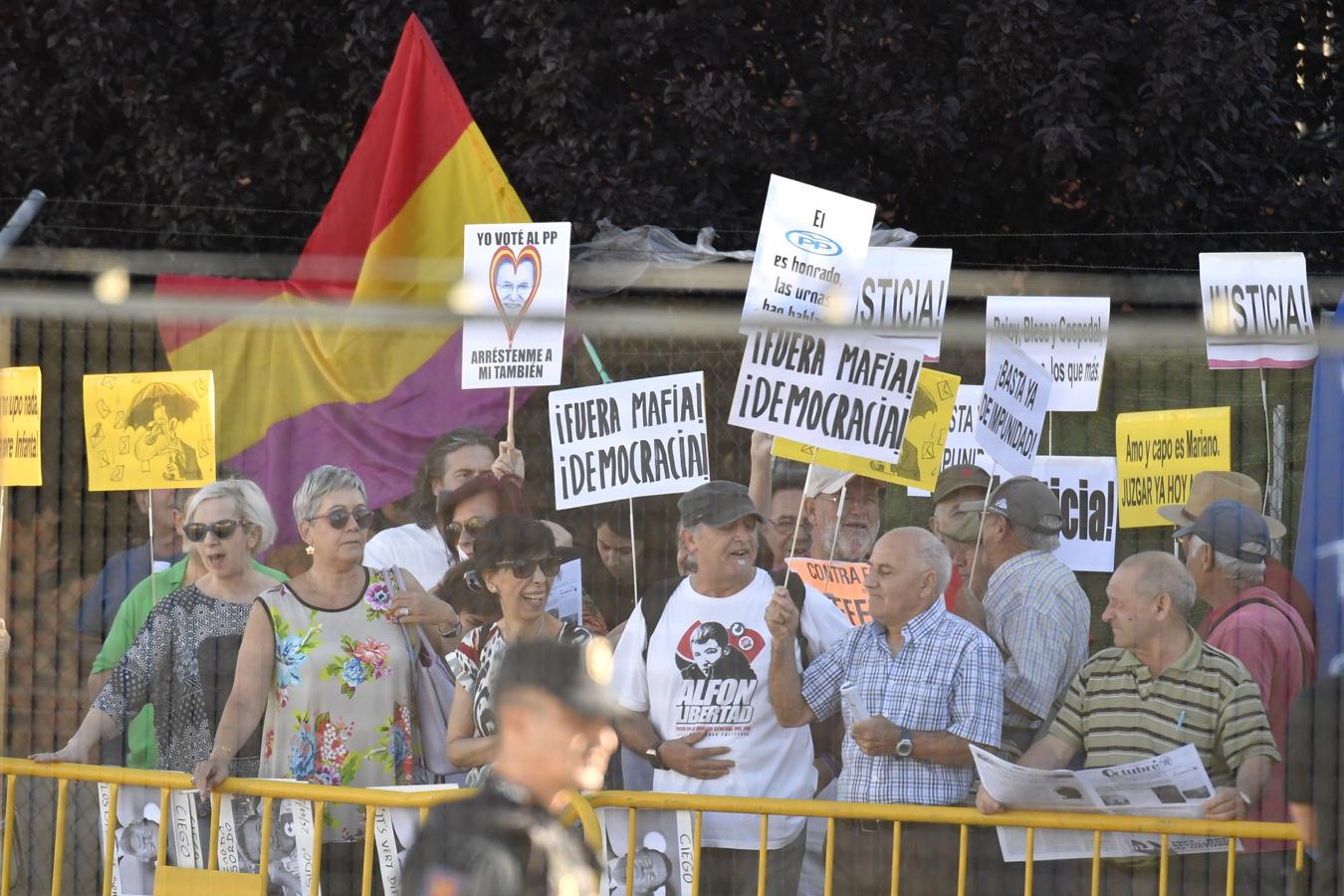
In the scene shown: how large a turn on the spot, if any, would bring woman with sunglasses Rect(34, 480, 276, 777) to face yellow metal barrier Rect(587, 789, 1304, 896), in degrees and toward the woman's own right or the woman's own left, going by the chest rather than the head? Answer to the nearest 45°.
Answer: approximately 90° to the woman's own left

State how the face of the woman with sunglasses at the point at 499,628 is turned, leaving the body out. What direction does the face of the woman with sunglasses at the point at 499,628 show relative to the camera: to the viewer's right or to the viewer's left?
to the viewer's right

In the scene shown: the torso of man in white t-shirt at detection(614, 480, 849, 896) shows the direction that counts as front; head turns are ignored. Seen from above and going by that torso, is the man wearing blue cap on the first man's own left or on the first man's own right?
on the first man's own left

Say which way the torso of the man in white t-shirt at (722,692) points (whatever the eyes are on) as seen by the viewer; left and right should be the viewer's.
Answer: facing the viewer

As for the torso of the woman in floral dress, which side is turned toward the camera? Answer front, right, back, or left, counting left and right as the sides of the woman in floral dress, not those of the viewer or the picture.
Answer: front

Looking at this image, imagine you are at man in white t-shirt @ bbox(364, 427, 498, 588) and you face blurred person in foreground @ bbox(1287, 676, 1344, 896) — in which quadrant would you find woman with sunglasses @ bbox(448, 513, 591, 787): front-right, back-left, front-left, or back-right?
front-right

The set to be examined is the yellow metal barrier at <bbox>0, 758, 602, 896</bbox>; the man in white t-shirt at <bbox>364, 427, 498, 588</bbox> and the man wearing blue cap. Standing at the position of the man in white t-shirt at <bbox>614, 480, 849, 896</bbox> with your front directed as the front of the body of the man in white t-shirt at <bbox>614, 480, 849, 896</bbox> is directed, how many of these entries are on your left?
1

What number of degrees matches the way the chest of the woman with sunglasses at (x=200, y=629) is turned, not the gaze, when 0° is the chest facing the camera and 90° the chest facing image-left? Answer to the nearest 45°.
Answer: approximately 45°

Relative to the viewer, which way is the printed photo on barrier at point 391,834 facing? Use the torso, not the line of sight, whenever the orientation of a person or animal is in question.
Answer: toward the camera

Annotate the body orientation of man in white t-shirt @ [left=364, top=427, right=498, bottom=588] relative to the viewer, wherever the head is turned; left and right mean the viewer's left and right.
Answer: facing the viewer and to the right of the viewer

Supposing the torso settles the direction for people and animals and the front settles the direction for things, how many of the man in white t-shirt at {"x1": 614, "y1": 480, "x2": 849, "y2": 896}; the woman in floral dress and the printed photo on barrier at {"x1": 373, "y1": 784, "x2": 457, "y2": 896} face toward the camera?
3
